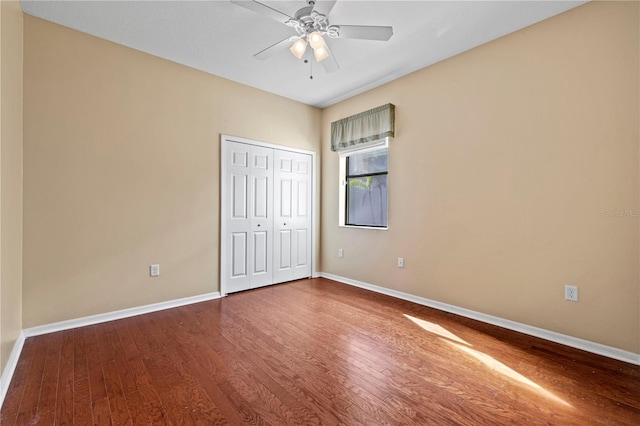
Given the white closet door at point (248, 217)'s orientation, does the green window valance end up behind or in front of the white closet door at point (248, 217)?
in front

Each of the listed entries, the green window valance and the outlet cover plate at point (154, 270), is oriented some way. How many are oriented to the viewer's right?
0

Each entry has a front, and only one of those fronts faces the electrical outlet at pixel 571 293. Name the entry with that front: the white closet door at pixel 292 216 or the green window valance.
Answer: the white closet door

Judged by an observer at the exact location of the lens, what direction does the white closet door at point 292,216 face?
facing the viewer and to the right of the viewer

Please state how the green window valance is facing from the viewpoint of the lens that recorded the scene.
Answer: facing the viewer and to the left of the viewer

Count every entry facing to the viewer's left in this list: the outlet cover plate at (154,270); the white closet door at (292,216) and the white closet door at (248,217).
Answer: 0

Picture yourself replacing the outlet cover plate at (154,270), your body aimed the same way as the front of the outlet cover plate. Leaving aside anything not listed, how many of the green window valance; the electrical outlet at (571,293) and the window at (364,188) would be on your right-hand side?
0

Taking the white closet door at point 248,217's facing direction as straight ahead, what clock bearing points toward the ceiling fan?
The ceiling fan is roughly at 1 o'clock from the white closet door.

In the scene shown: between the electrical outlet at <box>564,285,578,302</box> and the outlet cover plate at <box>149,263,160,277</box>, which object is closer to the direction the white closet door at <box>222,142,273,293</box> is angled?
the electrical outlet

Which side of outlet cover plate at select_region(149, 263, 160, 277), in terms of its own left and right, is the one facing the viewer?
front

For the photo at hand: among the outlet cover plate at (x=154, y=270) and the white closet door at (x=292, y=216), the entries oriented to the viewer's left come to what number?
0

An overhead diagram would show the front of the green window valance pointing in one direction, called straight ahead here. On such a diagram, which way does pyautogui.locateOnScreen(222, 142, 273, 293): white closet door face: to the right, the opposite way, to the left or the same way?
to the left

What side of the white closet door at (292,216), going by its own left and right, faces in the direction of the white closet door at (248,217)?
right

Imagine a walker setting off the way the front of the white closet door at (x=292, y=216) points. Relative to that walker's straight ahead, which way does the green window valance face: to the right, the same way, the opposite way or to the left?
to the right

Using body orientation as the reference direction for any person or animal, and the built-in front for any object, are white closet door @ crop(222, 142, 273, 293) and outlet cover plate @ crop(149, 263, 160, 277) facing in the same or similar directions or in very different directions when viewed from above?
same or similar directions

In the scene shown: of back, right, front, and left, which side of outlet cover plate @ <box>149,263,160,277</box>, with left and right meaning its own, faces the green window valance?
left

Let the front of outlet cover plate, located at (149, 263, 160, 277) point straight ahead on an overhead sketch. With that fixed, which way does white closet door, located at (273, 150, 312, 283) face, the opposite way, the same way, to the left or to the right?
the same way

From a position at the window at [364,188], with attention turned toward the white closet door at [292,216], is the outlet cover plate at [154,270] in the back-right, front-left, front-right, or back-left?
front-left

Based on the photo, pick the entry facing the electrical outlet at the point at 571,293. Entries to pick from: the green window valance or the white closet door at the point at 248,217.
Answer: the white closet door

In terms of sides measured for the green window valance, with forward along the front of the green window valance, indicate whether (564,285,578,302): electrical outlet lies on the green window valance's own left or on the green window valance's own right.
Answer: on the green window valance's own left

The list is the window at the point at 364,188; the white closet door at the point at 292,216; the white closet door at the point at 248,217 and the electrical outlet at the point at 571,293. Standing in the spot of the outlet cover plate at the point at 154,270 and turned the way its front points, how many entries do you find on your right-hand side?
0
